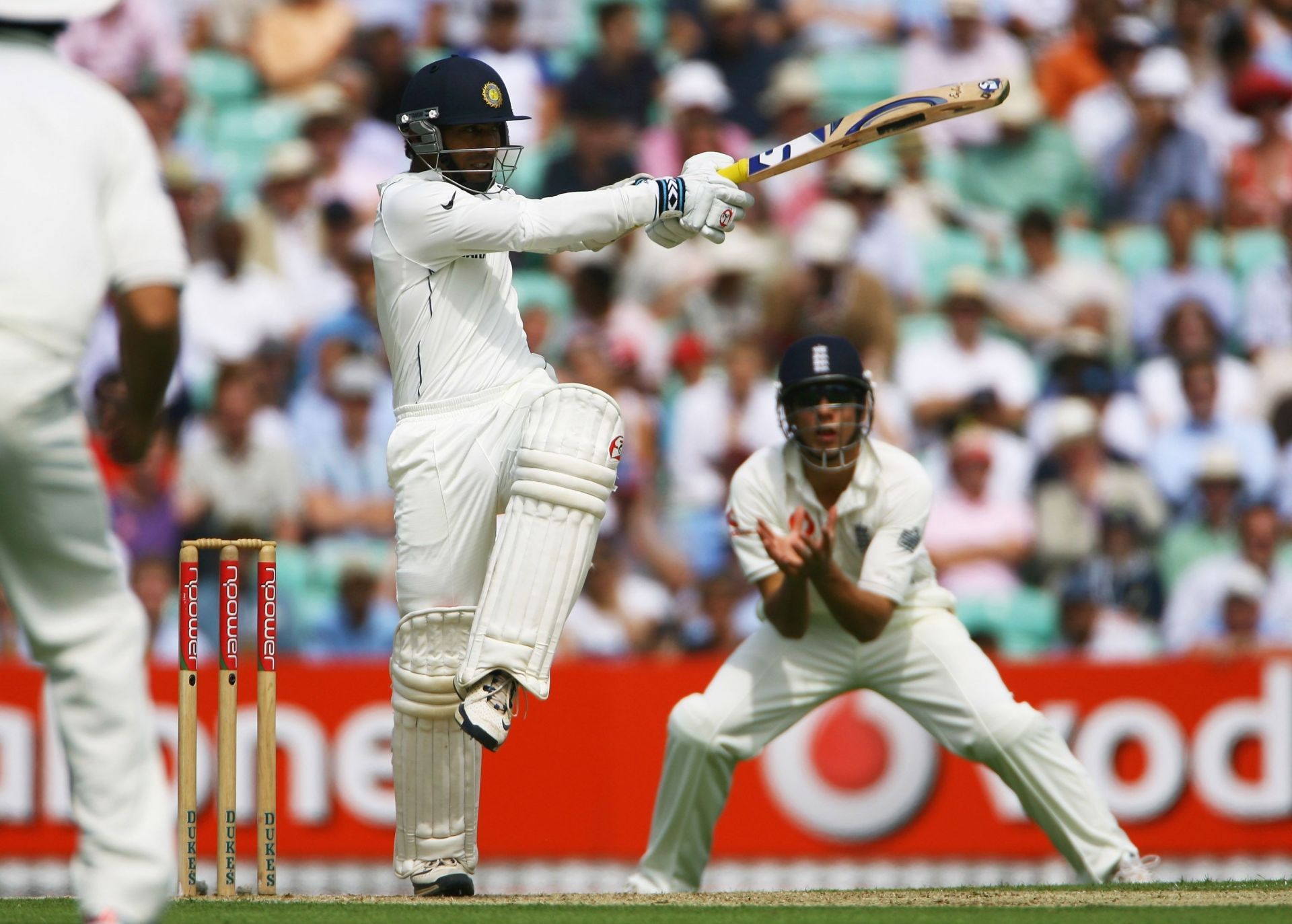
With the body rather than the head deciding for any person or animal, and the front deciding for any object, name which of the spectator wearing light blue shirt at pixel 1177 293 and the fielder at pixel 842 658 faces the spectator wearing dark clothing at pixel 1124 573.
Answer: the spectator wearing light blue shirt at pixel 1177 293

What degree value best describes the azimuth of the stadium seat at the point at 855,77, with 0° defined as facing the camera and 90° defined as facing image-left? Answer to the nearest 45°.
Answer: approximately 0°

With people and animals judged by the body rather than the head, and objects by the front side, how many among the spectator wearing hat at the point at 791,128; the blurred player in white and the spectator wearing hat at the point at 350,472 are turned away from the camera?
1

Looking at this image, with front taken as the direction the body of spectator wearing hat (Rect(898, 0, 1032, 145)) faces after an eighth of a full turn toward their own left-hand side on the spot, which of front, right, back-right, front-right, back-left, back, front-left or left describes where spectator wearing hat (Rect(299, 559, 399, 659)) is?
right

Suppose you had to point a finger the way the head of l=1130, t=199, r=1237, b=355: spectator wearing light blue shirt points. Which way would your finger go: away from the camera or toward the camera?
toward the camera

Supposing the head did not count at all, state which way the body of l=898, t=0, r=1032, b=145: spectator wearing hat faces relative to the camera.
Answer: toward the camera

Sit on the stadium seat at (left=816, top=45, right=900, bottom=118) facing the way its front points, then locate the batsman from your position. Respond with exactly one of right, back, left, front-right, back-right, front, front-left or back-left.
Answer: front

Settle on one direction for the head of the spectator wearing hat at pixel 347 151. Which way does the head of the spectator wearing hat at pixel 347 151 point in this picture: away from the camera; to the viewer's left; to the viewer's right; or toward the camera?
toward the camera

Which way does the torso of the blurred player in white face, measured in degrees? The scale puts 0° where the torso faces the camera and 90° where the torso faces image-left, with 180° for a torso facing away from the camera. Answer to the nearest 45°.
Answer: approximately 180°

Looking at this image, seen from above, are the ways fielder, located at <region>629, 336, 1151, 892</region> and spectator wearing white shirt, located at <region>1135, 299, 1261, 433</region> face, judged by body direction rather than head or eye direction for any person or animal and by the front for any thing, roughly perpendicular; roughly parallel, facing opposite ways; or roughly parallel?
roughly parallel

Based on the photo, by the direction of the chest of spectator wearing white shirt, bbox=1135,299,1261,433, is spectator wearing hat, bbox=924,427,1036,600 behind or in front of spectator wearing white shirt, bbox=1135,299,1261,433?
in front

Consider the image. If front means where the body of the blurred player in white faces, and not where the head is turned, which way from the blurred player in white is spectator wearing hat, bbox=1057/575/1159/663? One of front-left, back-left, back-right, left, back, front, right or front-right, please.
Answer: front-right

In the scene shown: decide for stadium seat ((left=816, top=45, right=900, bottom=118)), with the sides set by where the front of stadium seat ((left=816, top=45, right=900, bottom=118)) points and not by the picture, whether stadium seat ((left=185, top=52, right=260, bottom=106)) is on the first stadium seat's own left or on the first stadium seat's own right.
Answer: on the first stadium seat's own right

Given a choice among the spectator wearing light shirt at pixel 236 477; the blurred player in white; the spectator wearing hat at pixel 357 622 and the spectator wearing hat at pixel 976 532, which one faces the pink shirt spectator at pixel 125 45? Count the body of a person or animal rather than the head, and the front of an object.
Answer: the blurred player in white

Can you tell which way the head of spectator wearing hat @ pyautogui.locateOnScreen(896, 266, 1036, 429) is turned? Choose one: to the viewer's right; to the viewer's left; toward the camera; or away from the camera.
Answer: toward the camera

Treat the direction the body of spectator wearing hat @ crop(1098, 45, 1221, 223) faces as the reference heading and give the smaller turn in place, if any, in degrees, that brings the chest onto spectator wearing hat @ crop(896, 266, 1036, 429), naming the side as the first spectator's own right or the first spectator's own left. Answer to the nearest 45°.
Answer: approximately 45° to the first spectator's own right

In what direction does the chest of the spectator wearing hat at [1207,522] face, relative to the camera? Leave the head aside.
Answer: toward the camera

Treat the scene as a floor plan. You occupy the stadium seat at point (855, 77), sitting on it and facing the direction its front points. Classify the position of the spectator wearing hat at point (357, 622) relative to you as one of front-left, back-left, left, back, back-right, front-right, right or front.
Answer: front-right
